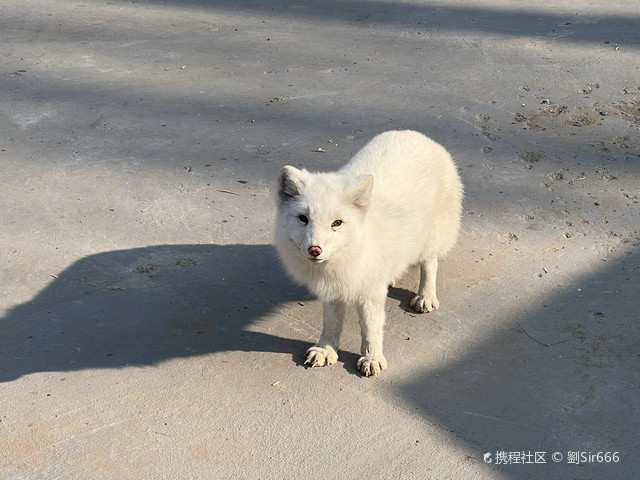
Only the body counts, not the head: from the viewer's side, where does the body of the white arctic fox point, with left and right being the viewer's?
facing the viewer and to the left of the viewer
